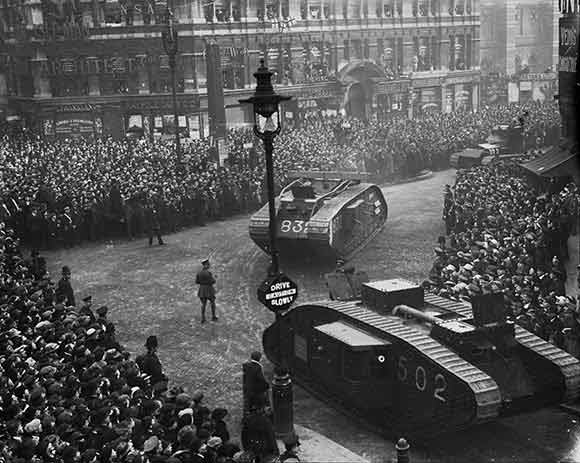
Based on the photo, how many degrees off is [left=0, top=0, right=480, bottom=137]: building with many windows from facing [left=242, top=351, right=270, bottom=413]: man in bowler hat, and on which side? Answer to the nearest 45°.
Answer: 0° — it already faces them

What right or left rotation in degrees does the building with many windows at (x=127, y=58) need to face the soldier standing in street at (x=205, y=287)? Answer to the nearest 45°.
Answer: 0° — it already faces them

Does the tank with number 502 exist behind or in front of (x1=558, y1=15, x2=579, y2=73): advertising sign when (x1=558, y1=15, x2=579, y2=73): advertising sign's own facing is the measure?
in front

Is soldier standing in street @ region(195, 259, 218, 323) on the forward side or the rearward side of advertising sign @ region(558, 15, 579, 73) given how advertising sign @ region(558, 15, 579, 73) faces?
on the forward side
